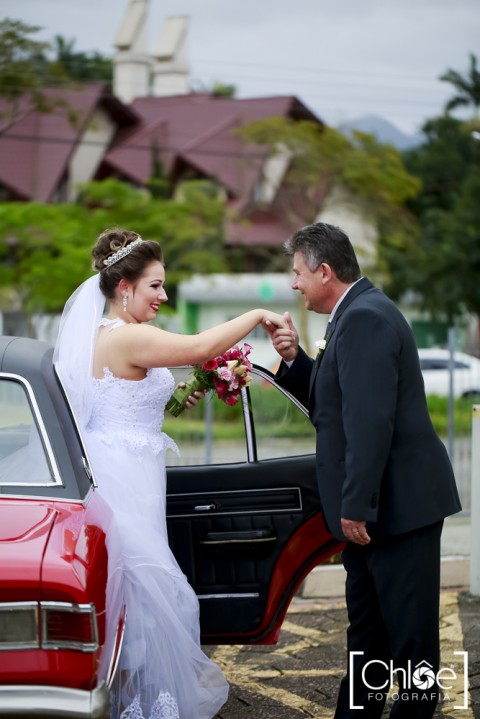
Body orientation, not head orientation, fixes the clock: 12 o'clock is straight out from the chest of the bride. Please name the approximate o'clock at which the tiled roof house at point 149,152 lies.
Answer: The tiled roof house is roughly at 9 o'clock from the bride.

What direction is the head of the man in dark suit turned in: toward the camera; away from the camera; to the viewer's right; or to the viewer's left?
to the viewer's left

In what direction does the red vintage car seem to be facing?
away from the camera

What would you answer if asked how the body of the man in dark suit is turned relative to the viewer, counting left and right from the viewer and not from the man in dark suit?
facing to the left of the viewer

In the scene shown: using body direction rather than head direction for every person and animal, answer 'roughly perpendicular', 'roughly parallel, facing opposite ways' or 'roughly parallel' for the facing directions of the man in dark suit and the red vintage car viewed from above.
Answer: roughly perpendicular

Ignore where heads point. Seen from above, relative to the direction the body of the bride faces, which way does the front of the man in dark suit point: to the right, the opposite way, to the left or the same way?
the opposite way

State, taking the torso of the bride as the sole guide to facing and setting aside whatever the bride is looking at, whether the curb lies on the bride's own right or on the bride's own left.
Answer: on the bride's own left

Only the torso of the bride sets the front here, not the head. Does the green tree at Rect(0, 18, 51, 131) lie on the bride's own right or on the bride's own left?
on the bride's own left

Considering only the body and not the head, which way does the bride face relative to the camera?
to the viewer's right

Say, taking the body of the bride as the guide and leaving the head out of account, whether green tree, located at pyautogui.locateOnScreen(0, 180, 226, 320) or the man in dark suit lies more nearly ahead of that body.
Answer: the man in dark suit
